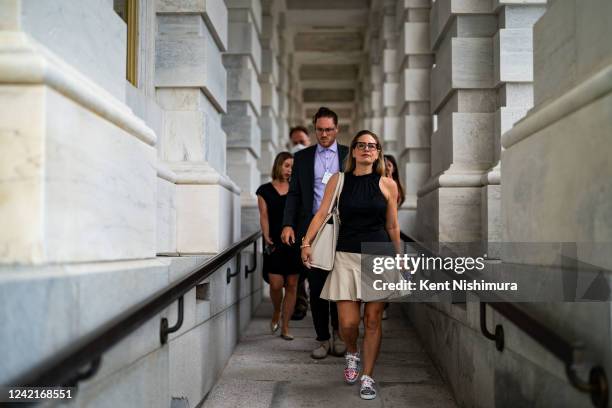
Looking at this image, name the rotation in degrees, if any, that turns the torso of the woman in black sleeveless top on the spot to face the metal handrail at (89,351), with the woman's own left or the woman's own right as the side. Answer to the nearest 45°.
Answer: approximately 45° to the woman's own right

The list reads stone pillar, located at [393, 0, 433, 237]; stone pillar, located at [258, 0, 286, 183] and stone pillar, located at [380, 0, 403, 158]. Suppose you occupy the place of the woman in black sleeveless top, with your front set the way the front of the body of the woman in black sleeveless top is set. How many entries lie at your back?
3

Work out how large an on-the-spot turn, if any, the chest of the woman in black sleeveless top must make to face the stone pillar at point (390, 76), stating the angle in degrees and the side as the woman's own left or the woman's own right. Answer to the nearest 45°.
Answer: approximately 180°

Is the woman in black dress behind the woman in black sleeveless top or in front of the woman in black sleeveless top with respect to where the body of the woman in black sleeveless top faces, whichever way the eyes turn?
behind

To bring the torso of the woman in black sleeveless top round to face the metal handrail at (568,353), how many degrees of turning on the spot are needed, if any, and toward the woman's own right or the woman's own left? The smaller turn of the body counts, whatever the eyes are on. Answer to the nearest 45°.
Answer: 0° — they already face it

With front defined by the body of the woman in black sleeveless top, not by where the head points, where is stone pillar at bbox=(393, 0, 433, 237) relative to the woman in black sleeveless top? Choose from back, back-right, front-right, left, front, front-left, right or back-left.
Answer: back

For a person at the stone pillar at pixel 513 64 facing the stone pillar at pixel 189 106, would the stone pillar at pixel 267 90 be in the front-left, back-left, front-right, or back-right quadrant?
front-right

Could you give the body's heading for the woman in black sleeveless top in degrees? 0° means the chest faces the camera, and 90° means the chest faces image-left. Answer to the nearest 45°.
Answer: approximately 0°

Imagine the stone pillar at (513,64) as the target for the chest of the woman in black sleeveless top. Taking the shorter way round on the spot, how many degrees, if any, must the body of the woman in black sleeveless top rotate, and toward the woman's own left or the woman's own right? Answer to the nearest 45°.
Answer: approximately 135° to the woman's own left

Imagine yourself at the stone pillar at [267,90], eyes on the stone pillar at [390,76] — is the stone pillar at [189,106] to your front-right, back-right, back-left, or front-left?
back-right

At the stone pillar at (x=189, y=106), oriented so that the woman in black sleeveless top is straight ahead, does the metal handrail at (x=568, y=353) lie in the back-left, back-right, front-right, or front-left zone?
front-right

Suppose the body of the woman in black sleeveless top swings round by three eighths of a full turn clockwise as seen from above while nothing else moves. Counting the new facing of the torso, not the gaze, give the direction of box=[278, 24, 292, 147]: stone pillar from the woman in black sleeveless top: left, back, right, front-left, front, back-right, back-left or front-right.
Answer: front-right

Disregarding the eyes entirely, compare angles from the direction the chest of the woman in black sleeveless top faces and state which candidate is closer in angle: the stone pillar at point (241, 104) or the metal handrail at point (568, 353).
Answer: the metal handrail

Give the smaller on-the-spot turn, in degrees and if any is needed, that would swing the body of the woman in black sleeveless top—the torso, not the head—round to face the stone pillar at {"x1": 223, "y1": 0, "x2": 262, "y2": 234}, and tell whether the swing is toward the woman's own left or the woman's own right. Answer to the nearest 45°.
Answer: approximately 180°

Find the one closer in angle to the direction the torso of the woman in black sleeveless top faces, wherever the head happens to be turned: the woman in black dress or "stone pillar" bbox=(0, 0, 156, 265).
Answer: the stone pillar
